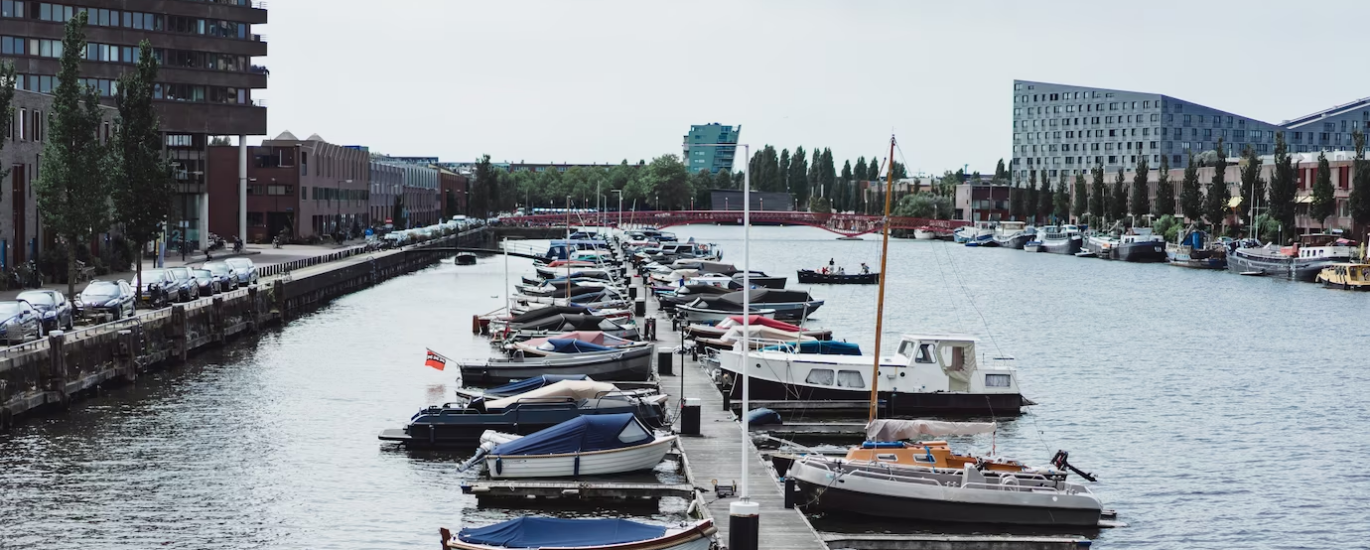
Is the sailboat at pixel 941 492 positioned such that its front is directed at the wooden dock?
yes

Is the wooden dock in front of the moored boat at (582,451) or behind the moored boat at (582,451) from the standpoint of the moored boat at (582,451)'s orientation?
in front

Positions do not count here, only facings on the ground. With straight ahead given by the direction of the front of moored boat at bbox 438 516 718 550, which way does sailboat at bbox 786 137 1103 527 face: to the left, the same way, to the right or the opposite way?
the opposite way

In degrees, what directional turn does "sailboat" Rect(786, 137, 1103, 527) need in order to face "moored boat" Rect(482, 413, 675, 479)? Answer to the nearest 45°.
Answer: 0° — it already faces it

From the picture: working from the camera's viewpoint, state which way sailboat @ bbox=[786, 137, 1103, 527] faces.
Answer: facing to the left of the viewer

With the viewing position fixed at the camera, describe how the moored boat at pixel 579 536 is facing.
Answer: facing to the right of the viewer
